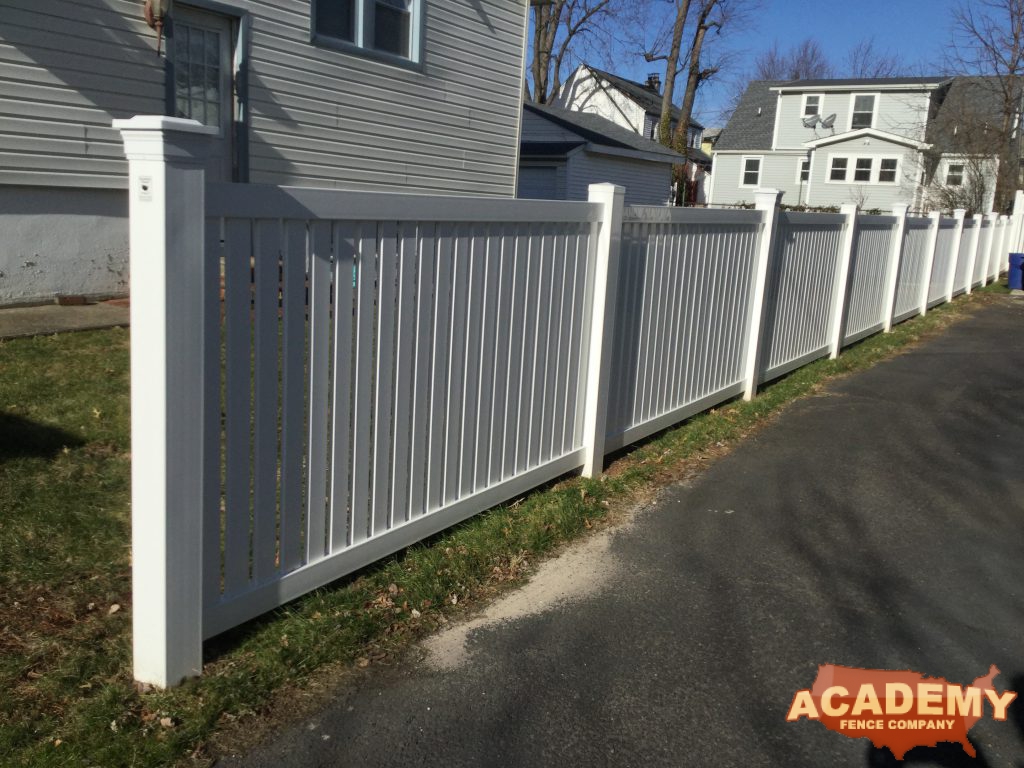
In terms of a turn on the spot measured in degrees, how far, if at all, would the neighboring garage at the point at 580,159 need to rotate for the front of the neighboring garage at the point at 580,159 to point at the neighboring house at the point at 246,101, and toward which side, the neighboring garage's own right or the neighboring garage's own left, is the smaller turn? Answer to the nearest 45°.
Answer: approximately 45° to the neighboring garage's own left

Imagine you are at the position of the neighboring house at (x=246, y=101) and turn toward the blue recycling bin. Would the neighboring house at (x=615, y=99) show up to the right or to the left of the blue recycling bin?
left

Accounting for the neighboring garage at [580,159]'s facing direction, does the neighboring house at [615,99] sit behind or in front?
behind

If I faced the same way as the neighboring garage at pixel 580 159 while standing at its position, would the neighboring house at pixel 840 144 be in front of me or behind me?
behind

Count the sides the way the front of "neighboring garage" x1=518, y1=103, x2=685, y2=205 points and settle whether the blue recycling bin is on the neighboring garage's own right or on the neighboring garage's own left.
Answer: on the neighboring garage's own left

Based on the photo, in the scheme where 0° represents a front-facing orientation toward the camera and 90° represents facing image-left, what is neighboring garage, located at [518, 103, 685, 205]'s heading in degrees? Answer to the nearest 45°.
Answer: approximately 45°

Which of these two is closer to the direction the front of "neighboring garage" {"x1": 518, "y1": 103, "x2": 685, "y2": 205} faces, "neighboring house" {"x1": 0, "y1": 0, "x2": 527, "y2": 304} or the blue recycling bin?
the neighboring house
